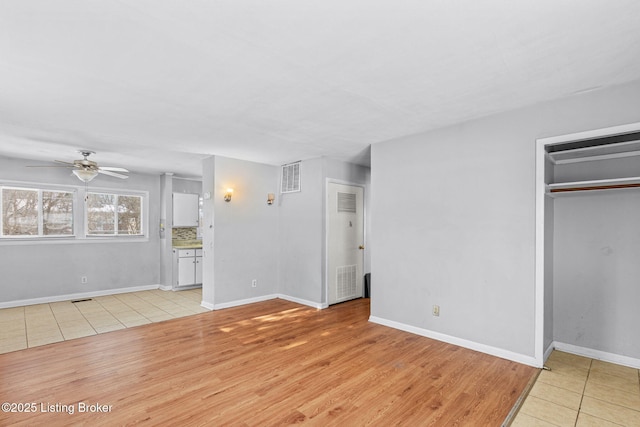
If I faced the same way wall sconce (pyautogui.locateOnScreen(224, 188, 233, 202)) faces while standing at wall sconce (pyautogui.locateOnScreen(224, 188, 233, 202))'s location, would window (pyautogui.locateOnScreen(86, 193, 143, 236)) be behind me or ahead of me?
behind

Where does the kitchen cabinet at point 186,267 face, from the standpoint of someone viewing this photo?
facing the viewer and to the right of the viewer

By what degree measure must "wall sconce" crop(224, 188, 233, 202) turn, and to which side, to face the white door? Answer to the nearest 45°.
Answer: approximately 45° to its left

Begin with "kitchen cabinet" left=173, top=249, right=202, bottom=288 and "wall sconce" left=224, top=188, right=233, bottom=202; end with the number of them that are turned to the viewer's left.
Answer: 0

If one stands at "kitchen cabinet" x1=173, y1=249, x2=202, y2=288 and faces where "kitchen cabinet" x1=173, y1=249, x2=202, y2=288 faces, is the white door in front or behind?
in front

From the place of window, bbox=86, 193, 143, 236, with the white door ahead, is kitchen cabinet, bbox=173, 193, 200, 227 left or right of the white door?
left

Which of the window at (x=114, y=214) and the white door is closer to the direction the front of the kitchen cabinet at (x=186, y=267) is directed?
the white door

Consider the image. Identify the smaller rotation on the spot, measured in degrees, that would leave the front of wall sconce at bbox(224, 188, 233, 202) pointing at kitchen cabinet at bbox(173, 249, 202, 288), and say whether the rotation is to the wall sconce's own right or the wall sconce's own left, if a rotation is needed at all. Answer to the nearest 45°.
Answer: approximately 180°
